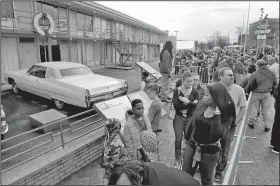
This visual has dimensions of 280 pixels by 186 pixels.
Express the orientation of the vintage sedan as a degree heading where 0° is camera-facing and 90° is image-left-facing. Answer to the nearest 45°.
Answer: approximately 135°

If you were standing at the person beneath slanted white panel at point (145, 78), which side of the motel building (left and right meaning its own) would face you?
front

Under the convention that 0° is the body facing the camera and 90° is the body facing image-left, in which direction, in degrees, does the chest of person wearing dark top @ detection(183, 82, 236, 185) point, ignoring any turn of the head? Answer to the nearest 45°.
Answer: approximately 45°

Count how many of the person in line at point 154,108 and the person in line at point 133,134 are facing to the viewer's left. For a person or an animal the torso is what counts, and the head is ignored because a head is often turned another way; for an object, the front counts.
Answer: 1

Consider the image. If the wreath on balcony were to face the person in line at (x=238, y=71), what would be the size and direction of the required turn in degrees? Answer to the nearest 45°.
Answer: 0° — it already faces them

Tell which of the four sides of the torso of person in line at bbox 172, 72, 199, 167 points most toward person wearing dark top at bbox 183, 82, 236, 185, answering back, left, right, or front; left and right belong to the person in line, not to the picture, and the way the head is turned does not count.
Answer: front

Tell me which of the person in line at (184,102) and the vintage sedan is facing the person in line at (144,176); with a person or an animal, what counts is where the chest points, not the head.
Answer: the person in line at (184,102)

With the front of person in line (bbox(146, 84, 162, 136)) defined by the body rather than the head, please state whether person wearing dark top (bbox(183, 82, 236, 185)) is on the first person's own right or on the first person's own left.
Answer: on the first person's own left

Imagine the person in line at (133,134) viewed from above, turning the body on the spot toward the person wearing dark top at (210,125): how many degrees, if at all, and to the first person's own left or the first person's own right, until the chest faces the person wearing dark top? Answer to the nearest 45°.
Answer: approximately 45° to the first person's own left

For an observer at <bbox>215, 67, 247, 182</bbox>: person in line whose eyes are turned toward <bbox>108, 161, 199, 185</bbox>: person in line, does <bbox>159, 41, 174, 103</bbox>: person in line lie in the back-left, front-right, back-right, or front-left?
back-right

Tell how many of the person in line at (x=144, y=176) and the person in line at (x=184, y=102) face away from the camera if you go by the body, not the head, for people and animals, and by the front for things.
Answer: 0
